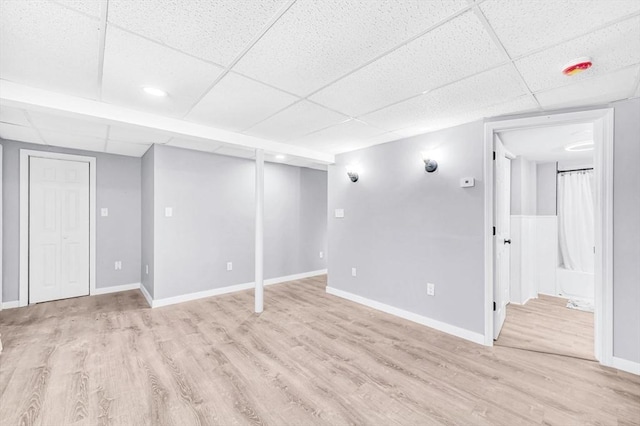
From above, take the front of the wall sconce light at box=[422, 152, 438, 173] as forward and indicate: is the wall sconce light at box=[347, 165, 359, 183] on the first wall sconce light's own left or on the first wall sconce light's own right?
on the first wall sconce light's own right

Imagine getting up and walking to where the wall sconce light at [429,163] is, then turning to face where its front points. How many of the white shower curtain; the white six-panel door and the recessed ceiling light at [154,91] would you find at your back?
1

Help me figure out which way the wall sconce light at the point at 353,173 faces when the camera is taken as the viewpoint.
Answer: facing the viewer and to the left of the viewer

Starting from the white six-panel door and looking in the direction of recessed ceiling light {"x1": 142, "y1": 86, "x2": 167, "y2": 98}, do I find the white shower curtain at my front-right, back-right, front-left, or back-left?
front-left

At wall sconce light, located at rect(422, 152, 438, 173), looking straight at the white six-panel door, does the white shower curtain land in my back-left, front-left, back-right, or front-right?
back-right

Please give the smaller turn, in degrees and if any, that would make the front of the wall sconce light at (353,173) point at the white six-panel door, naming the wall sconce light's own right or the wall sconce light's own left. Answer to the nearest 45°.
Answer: approximately 45° to the wall sconce light's own right

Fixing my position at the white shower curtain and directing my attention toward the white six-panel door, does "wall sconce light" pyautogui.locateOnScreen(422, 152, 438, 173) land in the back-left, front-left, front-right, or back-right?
front-left

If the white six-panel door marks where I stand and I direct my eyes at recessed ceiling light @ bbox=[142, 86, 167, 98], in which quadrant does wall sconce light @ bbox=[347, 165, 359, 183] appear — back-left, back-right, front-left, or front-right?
front-left

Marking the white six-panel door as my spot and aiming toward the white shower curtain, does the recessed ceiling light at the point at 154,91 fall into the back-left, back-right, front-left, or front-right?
front-right

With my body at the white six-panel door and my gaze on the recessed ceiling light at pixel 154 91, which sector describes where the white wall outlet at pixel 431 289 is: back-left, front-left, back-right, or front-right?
front-left

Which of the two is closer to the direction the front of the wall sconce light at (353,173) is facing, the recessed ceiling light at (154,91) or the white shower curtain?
the recessed ceiling light

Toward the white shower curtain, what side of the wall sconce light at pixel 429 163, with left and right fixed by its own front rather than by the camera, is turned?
back

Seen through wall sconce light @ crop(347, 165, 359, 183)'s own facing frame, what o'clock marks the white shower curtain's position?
The white shower curtain is roughly at 7 o'clock from the wall sconce light.

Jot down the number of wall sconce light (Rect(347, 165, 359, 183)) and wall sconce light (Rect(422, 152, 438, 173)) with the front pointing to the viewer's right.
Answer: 0

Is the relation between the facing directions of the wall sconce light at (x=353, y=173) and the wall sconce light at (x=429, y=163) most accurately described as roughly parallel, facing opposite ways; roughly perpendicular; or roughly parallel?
roughly parallel

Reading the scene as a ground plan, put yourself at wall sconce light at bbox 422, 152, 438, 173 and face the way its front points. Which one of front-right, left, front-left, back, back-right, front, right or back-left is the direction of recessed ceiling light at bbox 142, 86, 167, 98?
front

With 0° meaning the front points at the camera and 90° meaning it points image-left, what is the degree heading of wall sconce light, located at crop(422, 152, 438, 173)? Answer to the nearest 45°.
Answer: approximately 45°

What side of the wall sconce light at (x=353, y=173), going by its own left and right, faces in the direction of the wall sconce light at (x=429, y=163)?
left
